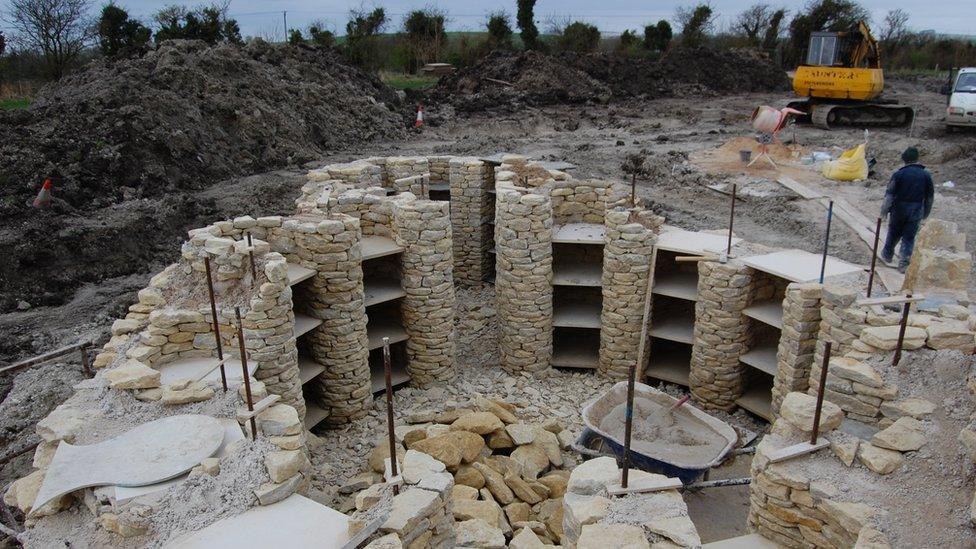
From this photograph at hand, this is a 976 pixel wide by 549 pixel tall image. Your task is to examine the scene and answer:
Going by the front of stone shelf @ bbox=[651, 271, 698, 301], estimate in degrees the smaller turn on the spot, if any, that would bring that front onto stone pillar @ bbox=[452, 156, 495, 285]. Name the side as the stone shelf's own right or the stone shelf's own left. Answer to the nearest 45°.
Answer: approximately 90° to the stone shelf's own right

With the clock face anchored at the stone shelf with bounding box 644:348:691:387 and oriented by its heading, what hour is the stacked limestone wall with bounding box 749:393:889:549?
The stacked limestone wall is roughly at 10 o'clock from the stone shelf.

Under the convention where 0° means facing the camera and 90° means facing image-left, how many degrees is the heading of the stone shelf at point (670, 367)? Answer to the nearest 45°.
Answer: approximately 45°

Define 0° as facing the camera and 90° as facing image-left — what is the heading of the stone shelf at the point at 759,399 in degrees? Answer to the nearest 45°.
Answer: approximately 45°

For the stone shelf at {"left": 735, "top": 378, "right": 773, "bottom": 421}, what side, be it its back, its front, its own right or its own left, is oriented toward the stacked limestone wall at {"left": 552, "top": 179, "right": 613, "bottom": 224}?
right

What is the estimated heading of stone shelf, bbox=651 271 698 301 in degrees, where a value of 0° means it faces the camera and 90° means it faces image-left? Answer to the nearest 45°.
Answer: approximately 45°

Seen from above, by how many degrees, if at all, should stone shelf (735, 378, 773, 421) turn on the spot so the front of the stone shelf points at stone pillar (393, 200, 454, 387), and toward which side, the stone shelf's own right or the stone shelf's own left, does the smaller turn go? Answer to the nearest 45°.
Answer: approximately 45° to the stone shelf's own right

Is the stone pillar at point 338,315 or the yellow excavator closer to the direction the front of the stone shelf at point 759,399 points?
the stone pillar
